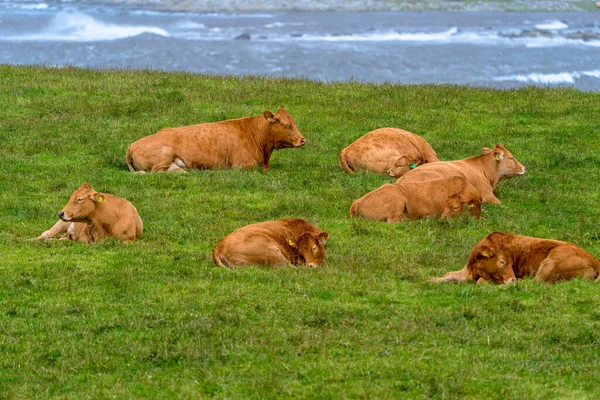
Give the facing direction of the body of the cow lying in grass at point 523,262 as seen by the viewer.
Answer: to the viewer's left

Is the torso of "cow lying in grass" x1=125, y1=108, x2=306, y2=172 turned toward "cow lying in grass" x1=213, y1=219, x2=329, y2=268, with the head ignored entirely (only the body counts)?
no

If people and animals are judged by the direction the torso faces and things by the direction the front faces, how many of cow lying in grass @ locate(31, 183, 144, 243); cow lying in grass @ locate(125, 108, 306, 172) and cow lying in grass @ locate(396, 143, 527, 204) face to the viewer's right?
2

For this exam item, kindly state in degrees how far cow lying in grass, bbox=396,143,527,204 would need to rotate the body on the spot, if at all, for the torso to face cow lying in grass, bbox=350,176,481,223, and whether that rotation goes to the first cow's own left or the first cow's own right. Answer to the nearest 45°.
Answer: approximately 135° to the first cow's own right

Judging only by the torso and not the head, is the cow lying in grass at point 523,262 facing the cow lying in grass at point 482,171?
no

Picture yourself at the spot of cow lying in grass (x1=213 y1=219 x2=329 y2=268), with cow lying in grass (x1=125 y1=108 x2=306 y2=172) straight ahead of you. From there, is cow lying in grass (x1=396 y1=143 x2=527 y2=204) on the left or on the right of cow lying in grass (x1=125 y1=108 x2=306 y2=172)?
right

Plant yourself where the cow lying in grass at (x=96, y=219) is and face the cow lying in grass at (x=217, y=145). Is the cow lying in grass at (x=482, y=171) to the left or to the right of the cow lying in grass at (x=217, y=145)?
right

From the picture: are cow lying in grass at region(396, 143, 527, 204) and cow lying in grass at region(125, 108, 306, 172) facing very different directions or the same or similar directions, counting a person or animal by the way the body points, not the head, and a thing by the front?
same or similar directions

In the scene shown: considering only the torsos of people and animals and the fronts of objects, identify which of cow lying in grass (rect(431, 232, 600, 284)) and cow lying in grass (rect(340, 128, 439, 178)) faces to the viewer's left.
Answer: cow lying in grass (rect(431, 232, 600, 284))

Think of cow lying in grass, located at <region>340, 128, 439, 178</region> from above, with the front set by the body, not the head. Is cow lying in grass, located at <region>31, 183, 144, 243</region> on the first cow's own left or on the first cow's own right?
on the first cow's own right

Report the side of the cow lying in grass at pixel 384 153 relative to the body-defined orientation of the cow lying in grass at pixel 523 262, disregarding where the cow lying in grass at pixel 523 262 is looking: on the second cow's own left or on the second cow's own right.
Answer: on the second cow's own right

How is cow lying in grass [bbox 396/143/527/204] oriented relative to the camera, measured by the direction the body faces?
to the viewer's right

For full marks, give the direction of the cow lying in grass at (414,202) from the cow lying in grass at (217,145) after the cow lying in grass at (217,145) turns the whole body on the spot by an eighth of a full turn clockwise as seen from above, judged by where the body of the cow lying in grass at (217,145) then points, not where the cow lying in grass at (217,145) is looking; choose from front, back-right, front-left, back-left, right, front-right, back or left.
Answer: front

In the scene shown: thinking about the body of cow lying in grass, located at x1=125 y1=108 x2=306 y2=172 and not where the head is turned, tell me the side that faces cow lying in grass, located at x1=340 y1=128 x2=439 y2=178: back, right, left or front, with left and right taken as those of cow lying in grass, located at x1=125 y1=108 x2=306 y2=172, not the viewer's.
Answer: front

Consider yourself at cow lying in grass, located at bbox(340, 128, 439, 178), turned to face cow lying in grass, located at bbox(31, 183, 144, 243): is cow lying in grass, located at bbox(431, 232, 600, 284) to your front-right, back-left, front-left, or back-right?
front-left

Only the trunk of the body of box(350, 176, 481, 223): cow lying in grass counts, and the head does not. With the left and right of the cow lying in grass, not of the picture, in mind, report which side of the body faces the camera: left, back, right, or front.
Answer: right

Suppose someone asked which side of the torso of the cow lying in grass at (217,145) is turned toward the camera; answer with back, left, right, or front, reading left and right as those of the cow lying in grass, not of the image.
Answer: right

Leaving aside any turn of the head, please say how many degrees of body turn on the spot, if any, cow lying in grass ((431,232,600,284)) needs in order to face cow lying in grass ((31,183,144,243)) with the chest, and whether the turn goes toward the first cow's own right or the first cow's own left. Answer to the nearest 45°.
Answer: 0° — it already faces it

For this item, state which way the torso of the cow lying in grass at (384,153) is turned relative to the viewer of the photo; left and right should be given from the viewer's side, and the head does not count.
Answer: facing to the right of the viewer
